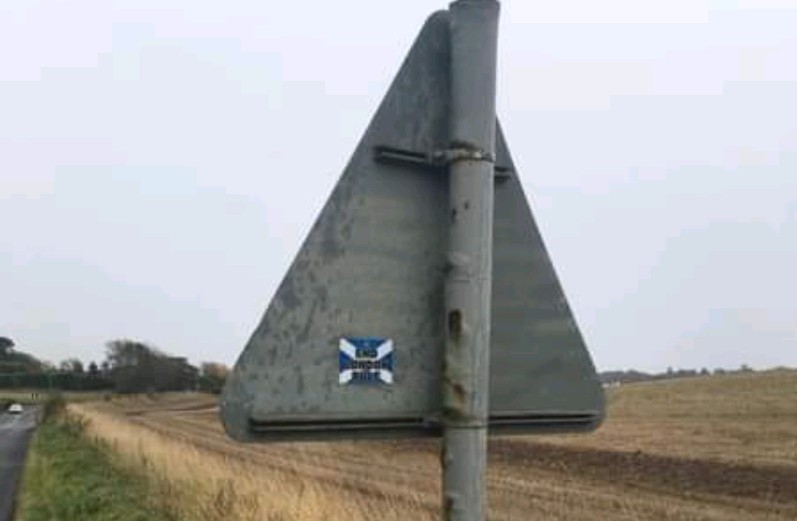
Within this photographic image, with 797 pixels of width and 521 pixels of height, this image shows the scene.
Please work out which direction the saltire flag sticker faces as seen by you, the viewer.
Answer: facing the viewer
